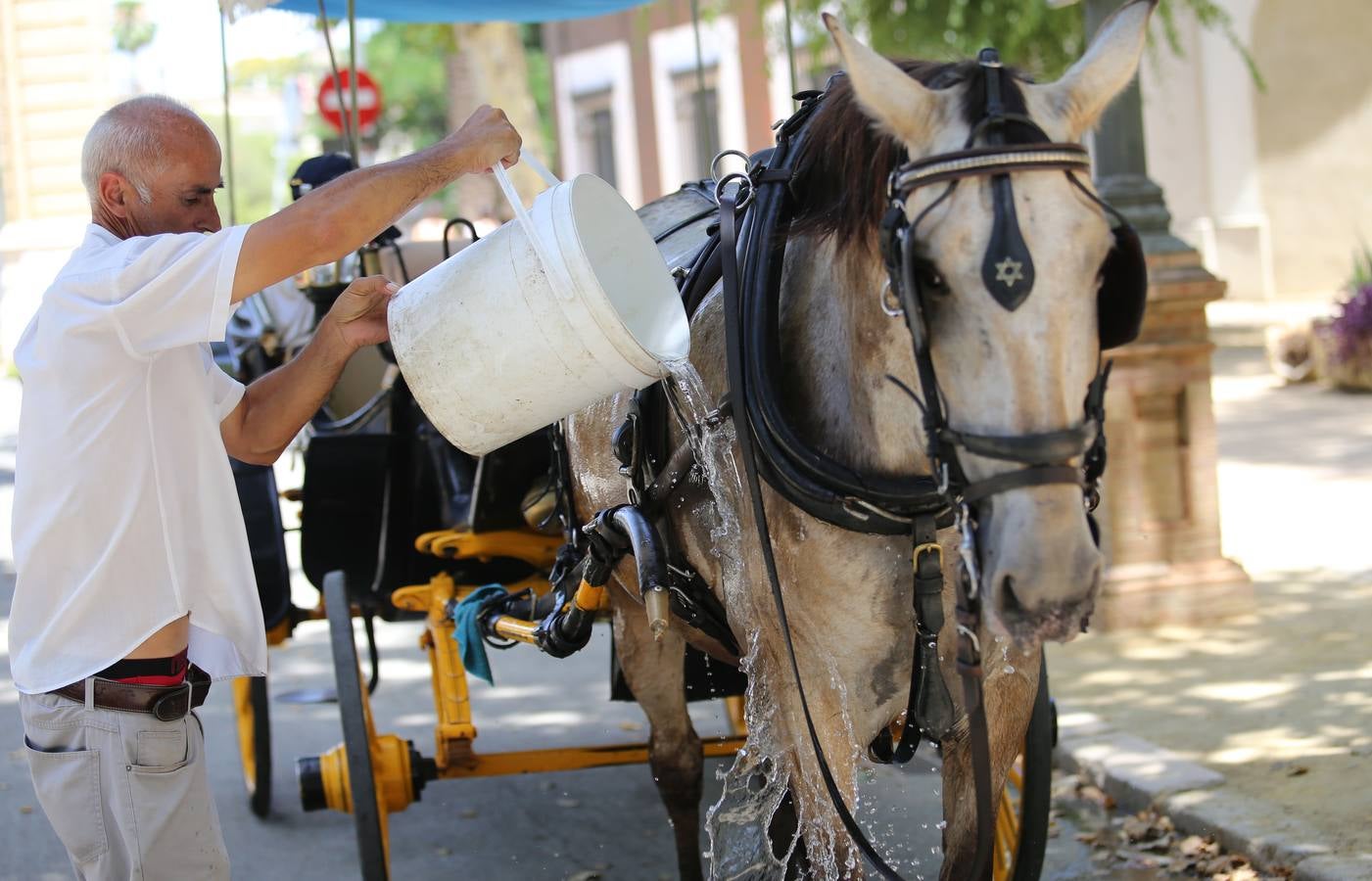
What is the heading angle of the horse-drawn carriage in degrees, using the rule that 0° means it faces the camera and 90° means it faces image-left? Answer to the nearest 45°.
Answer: approximately 315°

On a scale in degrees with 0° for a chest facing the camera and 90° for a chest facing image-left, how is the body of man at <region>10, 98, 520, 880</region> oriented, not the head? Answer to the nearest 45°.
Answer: approximately 270°

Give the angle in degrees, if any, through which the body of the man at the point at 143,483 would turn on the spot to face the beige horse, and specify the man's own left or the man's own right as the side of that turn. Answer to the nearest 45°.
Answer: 0° — they already face it

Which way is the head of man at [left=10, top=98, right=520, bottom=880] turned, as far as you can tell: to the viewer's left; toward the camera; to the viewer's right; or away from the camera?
to the viewer's right

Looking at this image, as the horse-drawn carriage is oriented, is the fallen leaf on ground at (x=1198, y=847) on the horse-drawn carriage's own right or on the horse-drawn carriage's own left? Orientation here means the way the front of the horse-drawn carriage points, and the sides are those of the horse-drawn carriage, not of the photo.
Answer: on the horse-drawn carriage's own left

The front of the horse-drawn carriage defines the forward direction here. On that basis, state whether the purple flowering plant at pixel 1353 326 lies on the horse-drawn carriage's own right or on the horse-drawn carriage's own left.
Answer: on the horse-drawn carriage's own left
